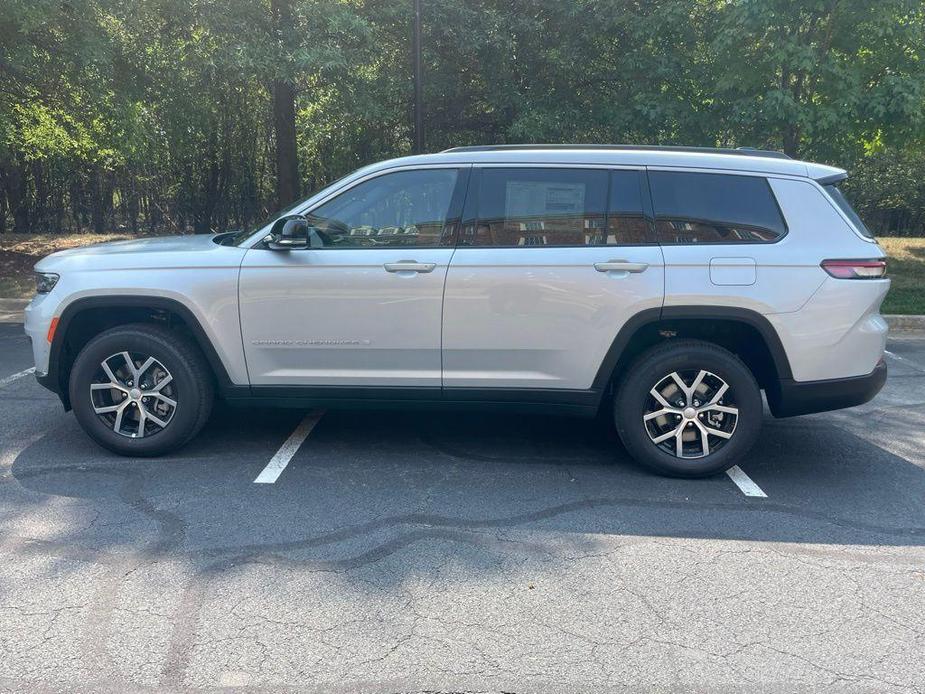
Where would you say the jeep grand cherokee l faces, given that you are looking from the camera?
facing to the left of the viewer
